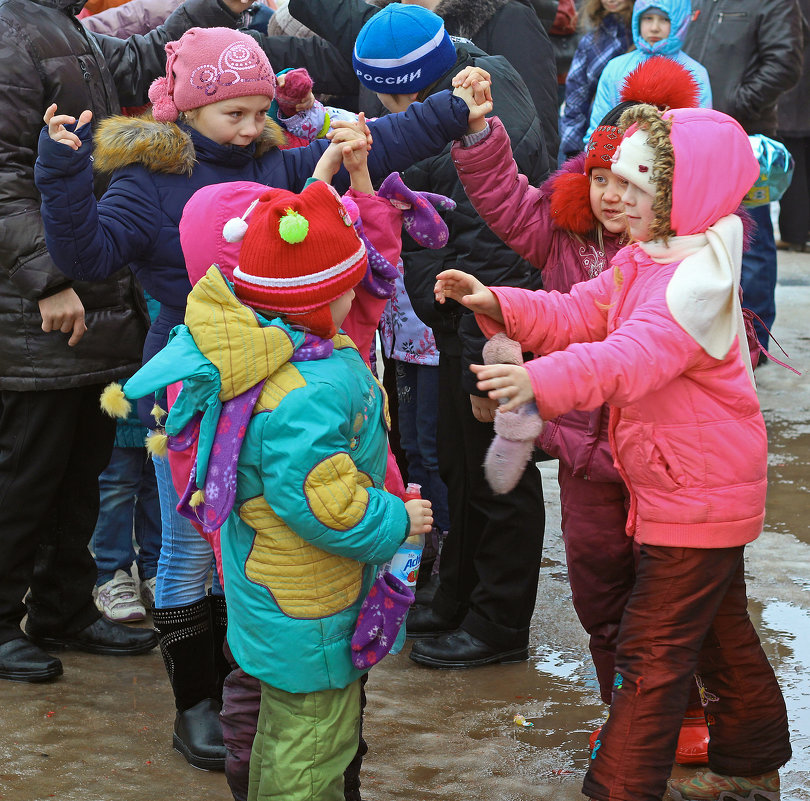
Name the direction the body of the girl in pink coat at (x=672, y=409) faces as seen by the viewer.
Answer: to the viewer's left
